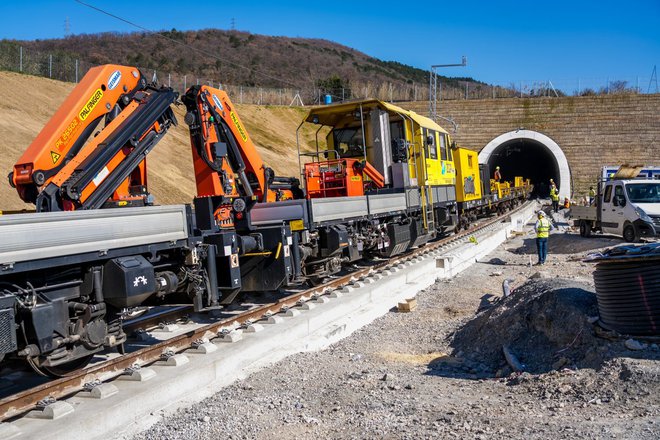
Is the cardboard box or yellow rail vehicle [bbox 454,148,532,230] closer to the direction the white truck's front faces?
the cardboard box

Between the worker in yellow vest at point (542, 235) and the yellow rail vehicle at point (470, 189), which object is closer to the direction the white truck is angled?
the worker in yellow vest

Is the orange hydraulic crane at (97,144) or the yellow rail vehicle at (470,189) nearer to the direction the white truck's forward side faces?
the orange hydraulic crane

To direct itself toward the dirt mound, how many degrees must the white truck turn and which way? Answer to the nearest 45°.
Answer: approximately 45° to its right

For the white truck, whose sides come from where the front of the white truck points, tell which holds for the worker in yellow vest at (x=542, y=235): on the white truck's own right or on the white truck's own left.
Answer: on the white truck's own right

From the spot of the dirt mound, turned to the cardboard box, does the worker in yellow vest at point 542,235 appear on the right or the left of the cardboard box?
right

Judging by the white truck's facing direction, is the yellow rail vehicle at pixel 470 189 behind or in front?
behind

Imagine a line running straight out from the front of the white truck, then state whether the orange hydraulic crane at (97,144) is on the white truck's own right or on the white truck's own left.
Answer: on the white truck's own right

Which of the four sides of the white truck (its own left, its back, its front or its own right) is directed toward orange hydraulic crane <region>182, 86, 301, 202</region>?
right

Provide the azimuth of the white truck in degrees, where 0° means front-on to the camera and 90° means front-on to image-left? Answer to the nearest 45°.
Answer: approximately 315°

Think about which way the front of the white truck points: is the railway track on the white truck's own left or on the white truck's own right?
on the white truck's own right
